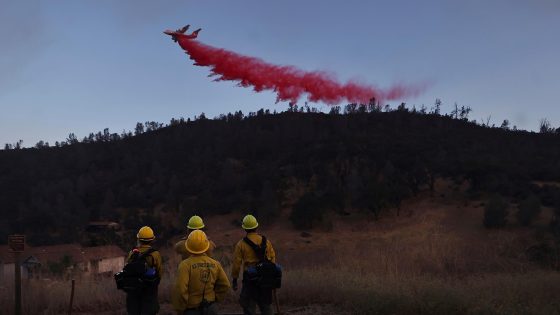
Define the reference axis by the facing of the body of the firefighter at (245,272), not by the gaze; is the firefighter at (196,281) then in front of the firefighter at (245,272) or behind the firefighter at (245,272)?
behind

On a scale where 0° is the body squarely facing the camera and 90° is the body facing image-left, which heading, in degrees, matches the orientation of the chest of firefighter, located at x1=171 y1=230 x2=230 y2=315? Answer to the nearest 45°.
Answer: approximately 180°

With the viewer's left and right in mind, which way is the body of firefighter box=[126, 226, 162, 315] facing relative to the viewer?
facing away from the viewer

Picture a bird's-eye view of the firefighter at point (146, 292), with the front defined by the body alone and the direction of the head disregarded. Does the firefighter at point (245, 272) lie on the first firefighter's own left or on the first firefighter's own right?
on the first firefighter's own right

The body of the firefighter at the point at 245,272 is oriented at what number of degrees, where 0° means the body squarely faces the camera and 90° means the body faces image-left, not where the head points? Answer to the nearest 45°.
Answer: approximately 180°

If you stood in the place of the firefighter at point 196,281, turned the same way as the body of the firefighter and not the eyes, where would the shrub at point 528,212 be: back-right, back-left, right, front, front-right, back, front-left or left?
front-right

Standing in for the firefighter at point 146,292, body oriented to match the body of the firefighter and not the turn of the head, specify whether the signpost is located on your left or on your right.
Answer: on your left

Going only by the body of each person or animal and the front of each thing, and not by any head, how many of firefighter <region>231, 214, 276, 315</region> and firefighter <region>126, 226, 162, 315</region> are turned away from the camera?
2

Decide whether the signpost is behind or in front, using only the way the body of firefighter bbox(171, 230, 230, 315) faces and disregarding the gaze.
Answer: in front
